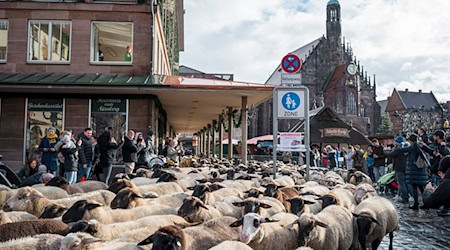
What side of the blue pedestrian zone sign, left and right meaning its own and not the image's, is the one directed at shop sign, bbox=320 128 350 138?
back

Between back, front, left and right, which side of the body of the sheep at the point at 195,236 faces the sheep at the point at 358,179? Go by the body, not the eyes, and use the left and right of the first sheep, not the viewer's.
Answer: back

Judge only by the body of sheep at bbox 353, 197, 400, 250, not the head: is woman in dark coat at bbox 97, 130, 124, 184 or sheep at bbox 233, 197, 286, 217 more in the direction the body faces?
the sheep

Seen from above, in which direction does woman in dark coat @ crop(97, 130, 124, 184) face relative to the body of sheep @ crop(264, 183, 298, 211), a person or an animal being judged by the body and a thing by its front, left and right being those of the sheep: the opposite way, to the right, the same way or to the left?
the opposite way

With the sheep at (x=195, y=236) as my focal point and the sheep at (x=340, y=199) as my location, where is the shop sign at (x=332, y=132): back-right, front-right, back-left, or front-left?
back-right

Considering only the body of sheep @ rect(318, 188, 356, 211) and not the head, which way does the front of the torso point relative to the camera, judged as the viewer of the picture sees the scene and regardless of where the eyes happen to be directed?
to the viewer's left

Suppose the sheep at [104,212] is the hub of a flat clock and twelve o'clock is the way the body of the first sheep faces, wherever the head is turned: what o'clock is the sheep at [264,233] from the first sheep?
The sheep at [264,233] is roughly at 7 o'clock from the sheep at [104,212].
